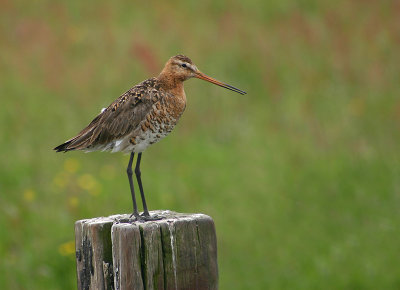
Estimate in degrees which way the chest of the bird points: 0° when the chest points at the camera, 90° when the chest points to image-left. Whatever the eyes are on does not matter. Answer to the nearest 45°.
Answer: approximately 270°
